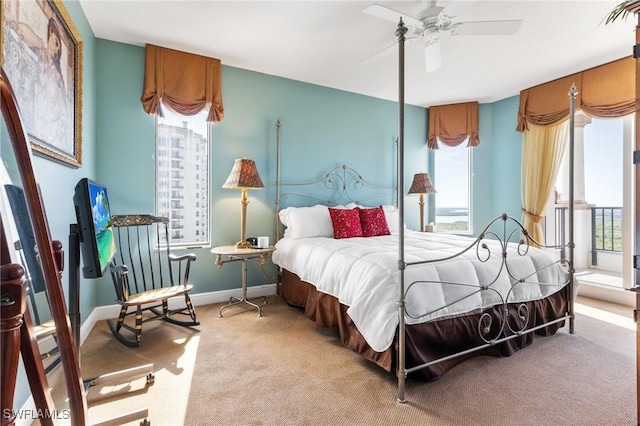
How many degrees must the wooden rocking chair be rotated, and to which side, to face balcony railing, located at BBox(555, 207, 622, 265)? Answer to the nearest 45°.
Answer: approximately 45° to its left

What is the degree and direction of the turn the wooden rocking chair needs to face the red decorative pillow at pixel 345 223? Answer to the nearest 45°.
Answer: approximately 45° to its left

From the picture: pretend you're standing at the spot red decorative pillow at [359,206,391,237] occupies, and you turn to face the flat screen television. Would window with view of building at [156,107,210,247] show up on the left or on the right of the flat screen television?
right

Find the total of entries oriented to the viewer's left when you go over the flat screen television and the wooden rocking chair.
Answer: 0

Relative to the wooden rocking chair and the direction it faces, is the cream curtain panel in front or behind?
in front

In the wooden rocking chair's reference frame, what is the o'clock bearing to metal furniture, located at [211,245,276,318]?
The metal furniture is roughly at 11 o'clock from the wooden rocking chair.

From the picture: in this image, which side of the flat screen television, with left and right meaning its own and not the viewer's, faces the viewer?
right

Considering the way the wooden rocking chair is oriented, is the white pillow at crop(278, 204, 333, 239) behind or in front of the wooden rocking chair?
in front

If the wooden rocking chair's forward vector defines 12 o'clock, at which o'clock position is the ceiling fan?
The ceiling fan is roughly at 12 o'clock from the wooden rocking chair.
